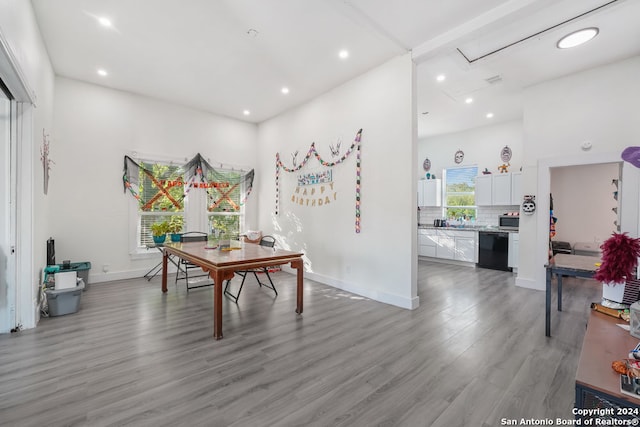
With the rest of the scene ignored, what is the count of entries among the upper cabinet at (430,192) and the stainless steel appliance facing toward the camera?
2

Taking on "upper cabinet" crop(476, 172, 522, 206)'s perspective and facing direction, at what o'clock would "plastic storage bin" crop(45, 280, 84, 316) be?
The plastic storage bin is roughly at 1 o'clock from the upper cabinet.

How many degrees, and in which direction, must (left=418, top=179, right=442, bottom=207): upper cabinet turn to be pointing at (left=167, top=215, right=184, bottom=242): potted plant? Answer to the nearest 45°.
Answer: approximately 45° to its right

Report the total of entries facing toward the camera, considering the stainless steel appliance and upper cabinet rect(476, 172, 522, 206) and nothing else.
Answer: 2

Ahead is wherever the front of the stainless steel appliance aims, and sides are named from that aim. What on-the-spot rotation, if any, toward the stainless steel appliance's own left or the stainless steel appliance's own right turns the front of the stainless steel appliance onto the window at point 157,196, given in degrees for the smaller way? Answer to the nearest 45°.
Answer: approximately 45° to the stainless steel appliance's own right
